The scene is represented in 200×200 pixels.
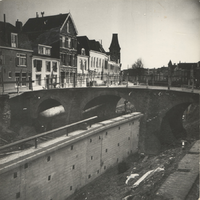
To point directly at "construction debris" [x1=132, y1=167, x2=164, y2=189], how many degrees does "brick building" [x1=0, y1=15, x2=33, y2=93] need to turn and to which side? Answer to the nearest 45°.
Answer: approximately 45° to its left

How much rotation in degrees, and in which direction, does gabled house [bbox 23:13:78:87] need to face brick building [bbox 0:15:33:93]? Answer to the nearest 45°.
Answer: approximately 90° to its right

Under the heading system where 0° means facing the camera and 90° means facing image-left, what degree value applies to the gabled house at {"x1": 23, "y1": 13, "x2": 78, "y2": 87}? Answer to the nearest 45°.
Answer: approximately 315°

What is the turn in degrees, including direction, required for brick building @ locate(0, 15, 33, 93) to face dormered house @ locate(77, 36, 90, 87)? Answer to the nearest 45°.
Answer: approximately 90° to its left

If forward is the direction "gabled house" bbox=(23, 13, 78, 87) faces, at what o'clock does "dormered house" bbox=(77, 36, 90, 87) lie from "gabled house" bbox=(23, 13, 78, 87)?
"dormered house" bbox=(77, 36, 90, 87) is roughly at 9 o'clock from "gabled house" bbox=(23, 13, 78, 87).

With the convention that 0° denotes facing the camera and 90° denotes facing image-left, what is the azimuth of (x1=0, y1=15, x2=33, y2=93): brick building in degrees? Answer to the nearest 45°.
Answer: approximately 315°

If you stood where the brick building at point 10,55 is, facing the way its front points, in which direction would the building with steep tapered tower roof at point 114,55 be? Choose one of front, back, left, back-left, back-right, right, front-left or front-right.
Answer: front-left
